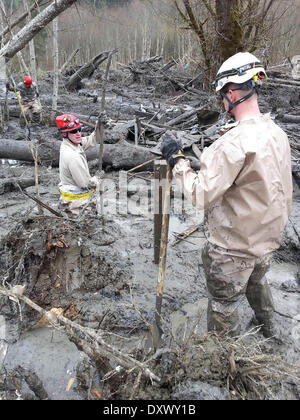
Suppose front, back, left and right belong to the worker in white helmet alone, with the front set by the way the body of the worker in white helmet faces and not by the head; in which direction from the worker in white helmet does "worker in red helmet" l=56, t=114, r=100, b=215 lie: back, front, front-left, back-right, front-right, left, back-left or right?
front

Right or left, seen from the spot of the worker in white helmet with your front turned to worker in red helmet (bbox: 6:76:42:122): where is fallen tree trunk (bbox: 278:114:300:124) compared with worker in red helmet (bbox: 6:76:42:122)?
right

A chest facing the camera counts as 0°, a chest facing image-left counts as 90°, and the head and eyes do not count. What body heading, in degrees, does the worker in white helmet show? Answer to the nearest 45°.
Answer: approximately 135°

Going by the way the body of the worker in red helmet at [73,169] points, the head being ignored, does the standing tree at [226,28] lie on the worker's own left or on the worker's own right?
on the worker's own left

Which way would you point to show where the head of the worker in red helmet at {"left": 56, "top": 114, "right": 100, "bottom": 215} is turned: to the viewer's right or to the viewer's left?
to the viewer's right

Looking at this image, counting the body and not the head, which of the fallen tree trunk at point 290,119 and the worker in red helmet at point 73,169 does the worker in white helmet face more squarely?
the worker in red helmet

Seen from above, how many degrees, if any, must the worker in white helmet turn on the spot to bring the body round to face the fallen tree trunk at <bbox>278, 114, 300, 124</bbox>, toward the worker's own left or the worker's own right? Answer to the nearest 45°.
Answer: approximately 45° to the worker's own right

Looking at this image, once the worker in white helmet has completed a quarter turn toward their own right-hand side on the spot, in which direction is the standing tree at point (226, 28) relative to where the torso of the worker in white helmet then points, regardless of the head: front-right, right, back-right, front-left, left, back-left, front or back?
front-left
